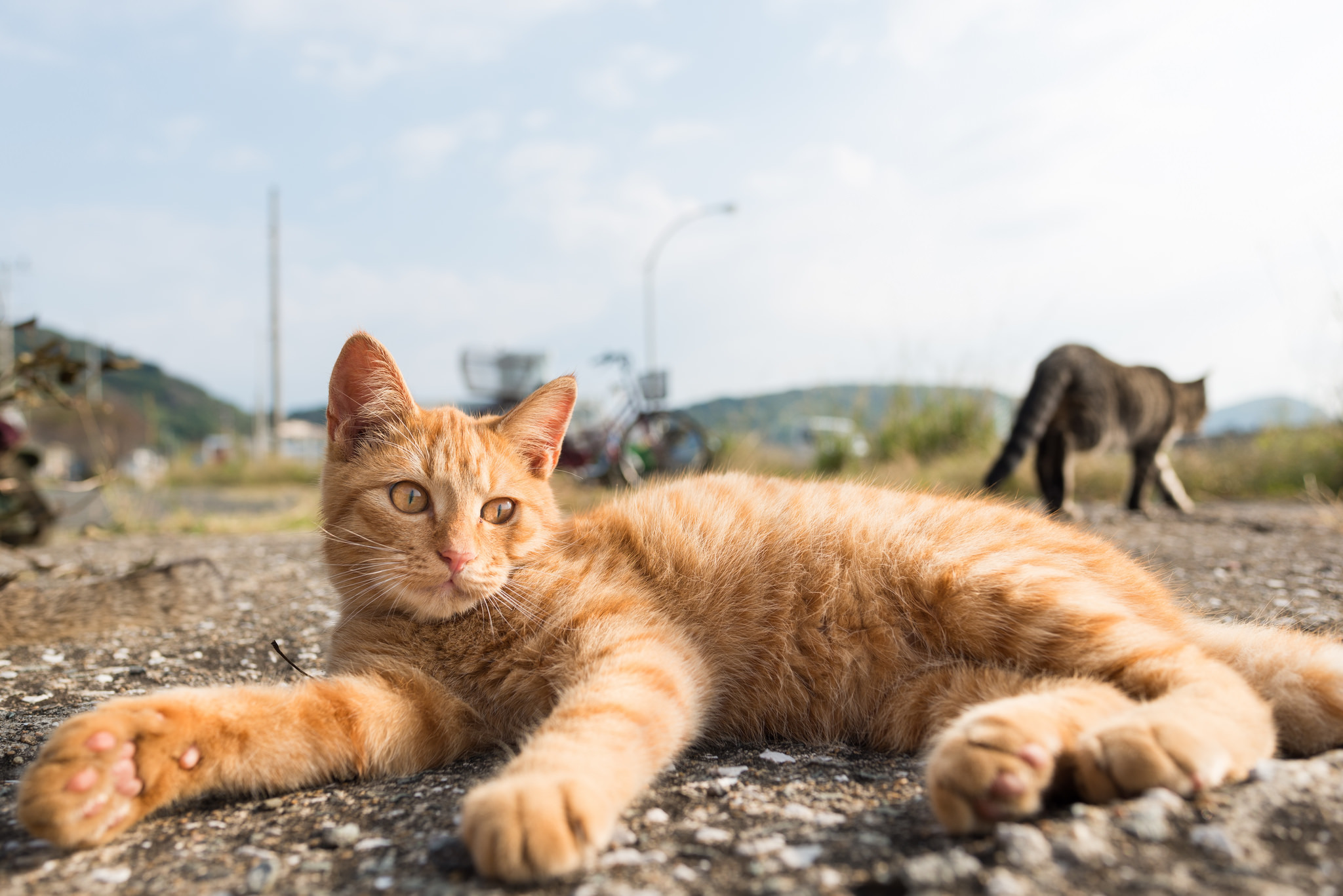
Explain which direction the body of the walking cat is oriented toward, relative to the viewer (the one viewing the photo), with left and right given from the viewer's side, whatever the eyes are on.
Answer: facing away from the viewer and to the right of the viewer

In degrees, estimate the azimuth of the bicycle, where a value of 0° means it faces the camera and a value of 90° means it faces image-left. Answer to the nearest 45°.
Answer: approximately 270°

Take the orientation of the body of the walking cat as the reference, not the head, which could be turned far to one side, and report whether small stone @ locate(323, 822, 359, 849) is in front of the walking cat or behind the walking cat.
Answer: behind

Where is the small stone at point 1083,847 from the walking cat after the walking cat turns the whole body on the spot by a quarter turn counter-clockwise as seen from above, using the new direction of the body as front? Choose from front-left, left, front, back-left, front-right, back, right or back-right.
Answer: back-left

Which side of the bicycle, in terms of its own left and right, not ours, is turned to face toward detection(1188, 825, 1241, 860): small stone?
right

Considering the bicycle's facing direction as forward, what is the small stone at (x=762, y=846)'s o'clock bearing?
The small stone is roughly at 3 o'clock from the bicycle.

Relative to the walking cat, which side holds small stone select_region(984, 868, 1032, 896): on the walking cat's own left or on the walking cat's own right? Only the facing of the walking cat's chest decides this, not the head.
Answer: on the walking cat's own right

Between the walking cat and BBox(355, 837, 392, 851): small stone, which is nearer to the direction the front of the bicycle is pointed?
the walking cat
